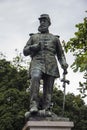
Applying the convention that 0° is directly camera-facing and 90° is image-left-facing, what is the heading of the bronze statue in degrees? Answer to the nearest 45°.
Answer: approximately 0°

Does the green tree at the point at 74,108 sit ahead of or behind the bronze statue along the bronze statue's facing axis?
behind

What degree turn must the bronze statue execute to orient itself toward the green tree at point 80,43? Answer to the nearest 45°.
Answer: approximately 180°
